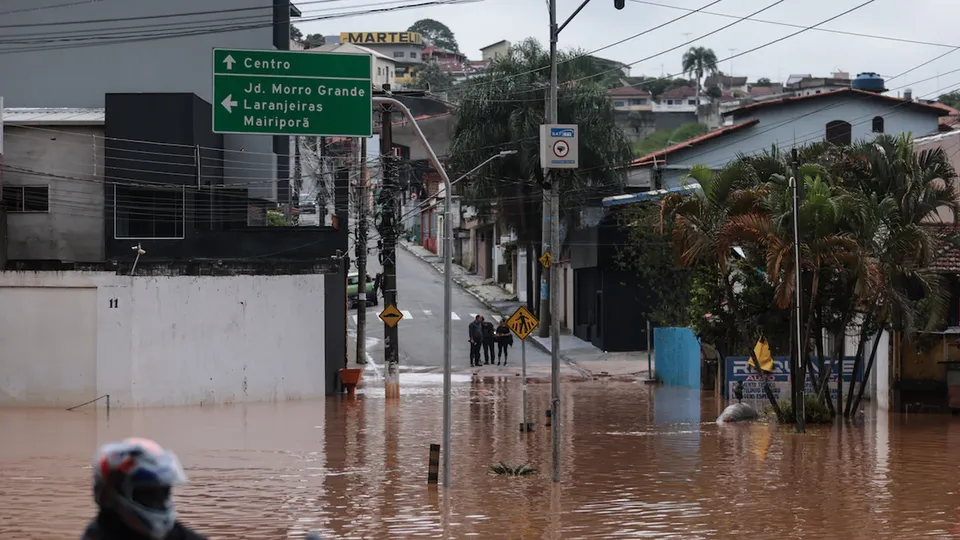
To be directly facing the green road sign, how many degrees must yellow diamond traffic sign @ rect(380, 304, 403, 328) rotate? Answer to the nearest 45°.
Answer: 0° — it already faces it

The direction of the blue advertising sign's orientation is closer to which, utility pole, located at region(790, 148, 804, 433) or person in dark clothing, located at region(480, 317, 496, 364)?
the utility pole

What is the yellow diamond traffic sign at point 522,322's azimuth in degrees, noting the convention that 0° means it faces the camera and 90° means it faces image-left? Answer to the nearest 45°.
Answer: approximately 0°

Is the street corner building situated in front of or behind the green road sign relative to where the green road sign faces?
behind

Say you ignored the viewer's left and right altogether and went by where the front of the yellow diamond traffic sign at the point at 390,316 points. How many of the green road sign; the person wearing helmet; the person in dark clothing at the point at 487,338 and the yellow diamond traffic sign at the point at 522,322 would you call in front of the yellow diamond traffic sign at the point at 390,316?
3

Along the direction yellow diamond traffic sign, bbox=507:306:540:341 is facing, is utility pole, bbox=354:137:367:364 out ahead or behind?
behind

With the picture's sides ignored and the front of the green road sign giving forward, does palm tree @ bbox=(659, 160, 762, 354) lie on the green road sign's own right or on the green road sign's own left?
on the green road sign's own left

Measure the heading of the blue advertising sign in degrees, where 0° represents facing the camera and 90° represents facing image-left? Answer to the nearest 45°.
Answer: approximately 0°

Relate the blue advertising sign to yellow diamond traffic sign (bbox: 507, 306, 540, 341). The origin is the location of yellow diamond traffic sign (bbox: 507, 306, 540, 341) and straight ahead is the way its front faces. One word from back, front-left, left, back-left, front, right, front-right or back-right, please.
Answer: back-left

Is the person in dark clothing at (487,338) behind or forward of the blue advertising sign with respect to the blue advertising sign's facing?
behind
